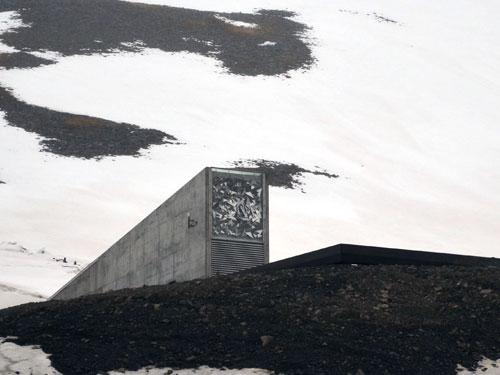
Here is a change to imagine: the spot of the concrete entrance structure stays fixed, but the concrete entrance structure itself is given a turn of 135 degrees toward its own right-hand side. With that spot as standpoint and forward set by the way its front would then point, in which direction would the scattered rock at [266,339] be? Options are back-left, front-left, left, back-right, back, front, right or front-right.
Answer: left

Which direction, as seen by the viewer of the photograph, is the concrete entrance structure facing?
facing the viewer and to the right of the viewer
